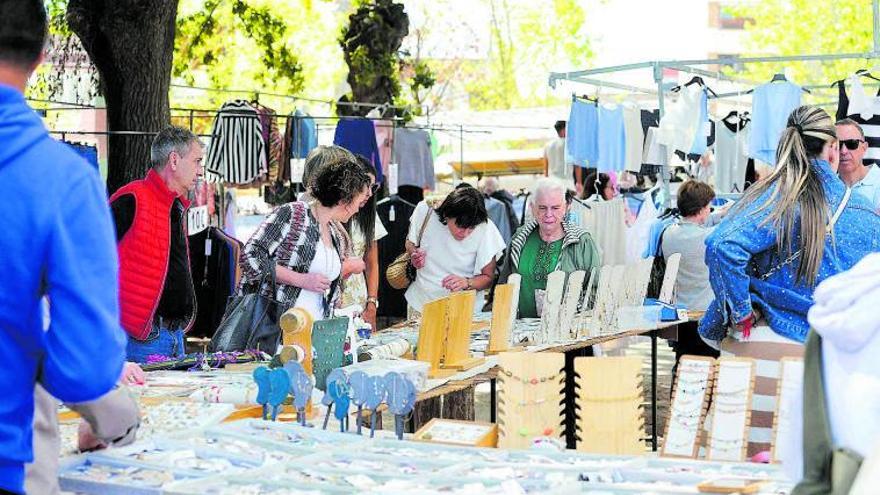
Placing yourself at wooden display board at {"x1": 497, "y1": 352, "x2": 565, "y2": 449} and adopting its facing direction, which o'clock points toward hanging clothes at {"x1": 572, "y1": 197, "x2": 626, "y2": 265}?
The hanging clothes is roughly at 6 o'clock from the wooden display board.

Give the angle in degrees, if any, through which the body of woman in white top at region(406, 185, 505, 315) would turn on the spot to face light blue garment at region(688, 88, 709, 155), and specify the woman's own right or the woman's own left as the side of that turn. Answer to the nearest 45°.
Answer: approximately 135° to the woman's own left

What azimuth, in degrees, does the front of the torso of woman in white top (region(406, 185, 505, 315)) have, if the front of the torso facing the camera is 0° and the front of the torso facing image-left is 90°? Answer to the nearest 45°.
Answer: approximately 0°

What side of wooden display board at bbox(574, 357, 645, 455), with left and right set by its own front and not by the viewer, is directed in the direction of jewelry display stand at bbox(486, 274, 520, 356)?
back

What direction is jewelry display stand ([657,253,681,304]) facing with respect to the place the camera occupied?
facing the viewer and to the left of the viewer

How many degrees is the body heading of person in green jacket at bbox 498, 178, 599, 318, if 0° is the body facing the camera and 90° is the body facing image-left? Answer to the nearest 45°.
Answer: approximately 0°

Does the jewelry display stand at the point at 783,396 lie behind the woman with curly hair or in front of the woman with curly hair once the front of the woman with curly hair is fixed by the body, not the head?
in front

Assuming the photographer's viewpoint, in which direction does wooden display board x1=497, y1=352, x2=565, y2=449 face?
facing the viewer

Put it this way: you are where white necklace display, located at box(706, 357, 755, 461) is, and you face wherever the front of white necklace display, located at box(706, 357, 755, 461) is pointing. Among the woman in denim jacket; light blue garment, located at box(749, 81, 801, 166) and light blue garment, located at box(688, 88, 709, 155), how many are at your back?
3

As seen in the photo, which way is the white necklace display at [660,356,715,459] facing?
toward the camera

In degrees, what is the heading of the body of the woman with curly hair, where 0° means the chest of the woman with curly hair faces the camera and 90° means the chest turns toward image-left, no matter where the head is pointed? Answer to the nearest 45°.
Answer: approximately 315°

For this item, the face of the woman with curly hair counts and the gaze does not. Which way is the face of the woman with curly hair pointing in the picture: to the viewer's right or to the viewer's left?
to the viewer's right

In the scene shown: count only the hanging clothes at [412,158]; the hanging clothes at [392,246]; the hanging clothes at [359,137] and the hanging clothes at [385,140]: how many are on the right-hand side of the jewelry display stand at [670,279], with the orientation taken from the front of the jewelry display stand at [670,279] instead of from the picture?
4

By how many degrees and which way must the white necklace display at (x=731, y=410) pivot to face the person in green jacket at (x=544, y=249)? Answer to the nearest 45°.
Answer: approximately 180°

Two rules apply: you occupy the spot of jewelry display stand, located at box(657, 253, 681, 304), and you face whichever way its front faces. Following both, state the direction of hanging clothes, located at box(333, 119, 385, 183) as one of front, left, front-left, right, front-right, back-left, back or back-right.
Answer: right

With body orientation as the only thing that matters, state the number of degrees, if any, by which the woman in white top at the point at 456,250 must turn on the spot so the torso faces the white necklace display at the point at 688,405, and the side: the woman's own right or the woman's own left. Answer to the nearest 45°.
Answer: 0° — they already face it
